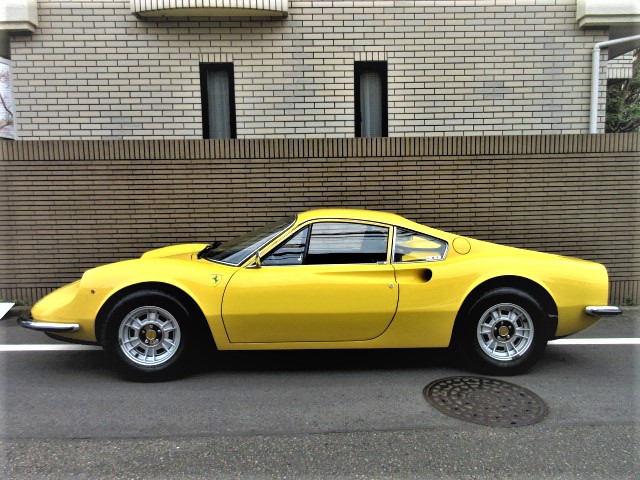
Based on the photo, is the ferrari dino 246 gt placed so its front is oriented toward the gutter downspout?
no

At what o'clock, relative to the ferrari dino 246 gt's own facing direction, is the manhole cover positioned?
The manhole cover is roughly at 7 o'clock from the ferrari dino 246 gt.

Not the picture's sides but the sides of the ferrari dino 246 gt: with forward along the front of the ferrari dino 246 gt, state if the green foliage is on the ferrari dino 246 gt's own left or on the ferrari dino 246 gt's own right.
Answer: on the ferrari dino 246 gt's own right

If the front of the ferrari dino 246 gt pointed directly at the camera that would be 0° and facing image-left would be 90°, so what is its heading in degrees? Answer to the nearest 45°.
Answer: approximately 90°
